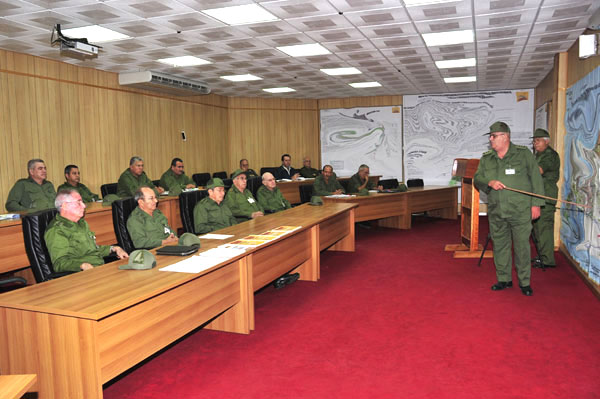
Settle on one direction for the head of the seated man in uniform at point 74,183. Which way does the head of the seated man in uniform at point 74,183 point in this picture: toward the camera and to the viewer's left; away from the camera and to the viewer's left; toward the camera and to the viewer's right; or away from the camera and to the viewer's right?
toward the camera and to the viewer's right

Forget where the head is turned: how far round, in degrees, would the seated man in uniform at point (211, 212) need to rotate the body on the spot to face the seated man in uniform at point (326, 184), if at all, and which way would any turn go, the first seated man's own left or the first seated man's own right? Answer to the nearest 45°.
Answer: approximately 90° to the first seated man's own left

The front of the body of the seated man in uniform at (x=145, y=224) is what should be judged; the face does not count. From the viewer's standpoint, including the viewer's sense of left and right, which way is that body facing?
facing the viewer and to the right of the viewer

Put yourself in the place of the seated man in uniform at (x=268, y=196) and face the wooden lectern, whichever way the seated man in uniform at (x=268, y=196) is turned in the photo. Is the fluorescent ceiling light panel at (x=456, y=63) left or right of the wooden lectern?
left

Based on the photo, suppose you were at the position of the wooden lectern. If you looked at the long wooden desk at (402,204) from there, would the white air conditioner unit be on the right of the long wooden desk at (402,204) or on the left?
left

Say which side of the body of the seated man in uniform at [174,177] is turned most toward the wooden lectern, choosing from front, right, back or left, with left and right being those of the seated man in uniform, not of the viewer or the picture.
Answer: front

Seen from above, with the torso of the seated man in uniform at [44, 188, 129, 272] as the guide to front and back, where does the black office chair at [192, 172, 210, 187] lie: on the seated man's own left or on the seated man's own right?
on the seated man's own left

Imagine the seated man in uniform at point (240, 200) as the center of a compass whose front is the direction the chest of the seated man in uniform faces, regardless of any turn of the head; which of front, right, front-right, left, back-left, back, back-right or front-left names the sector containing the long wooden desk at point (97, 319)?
front-right

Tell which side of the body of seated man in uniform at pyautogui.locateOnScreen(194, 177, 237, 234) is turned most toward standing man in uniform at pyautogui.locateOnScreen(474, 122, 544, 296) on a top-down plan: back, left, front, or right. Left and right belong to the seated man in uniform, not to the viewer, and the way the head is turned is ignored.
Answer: front

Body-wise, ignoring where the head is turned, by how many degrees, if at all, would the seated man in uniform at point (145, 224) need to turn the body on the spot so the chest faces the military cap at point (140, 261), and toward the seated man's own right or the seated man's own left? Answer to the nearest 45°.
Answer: approximately 45° to the seated man's own right

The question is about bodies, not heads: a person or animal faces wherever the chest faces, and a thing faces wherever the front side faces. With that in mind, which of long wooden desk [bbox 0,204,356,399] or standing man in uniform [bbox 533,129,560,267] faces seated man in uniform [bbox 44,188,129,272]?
the standing man in uniform

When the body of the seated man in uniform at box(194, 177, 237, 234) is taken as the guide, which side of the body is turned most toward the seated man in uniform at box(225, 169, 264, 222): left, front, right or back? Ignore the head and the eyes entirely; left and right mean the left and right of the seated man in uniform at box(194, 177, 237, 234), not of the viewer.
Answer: left
